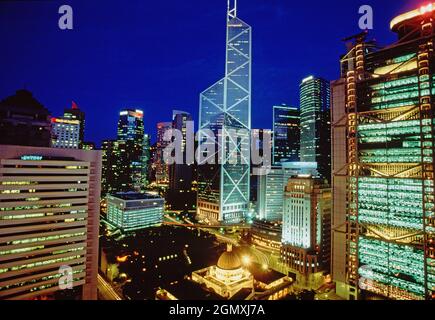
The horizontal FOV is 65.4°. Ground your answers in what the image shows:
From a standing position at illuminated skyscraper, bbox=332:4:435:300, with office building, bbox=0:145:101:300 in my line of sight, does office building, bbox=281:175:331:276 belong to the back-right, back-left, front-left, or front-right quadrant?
front-right

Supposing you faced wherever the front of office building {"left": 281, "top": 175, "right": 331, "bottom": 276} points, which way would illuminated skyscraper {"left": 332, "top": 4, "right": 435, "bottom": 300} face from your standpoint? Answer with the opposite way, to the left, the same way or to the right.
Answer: the same way

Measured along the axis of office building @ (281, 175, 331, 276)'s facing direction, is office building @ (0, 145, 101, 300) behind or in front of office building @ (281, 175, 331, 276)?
in front

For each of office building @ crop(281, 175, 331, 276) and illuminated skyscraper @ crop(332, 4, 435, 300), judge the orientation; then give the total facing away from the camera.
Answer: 0

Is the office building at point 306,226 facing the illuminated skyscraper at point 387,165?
no

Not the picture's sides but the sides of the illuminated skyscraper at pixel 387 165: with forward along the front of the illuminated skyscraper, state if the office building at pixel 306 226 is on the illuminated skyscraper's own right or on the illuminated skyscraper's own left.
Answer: on the illuminated skyscraper's own right

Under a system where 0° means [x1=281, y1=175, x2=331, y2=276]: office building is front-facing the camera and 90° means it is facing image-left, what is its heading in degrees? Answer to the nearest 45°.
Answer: approximately 45°

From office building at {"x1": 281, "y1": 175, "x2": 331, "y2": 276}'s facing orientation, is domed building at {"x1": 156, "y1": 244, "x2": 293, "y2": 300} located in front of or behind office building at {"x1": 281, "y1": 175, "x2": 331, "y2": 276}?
in front
